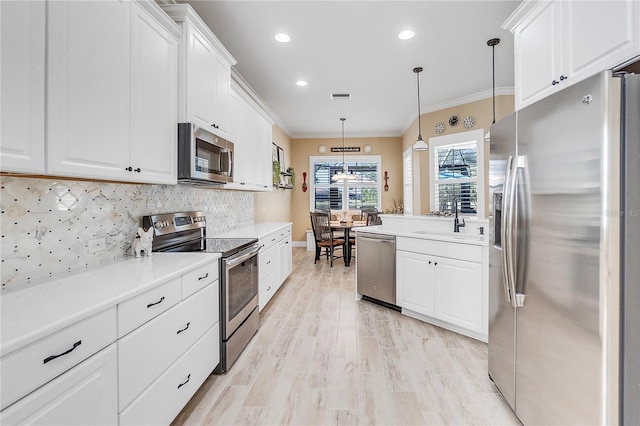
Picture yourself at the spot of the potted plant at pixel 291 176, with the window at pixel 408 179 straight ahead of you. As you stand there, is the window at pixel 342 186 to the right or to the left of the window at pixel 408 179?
left

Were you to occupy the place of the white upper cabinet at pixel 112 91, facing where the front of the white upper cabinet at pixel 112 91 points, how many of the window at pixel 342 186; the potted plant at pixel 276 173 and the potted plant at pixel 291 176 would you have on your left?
3

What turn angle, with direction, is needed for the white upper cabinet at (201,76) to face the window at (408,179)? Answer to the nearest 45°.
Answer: approximately 90° to its left

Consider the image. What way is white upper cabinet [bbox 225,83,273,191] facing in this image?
to the viewer's right

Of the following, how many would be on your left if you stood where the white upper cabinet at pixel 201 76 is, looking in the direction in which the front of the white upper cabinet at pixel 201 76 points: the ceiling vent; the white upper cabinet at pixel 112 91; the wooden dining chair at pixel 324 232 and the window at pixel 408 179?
3

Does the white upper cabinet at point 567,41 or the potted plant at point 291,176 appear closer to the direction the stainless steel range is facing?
the white upper cabinet

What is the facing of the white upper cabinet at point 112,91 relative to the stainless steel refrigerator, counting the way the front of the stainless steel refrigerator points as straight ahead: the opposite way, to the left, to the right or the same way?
the opposite way

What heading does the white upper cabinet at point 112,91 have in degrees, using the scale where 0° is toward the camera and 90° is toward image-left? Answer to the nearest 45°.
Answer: approximately 315°

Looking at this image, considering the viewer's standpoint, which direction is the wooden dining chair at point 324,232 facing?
facing away from the viewer and to the right of the viewer

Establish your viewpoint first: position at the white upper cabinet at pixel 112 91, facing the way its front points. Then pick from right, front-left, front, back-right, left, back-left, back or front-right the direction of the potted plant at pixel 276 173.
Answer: left

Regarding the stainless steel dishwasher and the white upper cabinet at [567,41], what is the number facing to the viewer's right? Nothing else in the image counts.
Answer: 0

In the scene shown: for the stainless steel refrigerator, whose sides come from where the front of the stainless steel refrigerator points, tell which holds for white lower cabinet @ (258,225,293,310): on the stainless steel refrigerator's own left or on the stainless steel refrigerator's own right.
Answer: on the stainless steel refrigerator's own right

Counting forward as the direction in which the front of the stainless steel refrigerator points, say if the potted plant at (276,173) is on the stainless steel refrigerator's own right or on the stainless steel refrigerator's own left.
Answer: on the stainless steel refrigerator's own right

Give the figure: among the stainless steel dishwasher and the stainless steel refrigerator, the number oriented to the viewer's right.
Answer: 0

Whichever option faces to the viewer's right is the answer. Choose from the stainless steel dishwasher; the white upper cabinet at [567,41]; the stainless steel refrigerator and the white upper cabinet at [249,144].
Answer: the white upper cabinet at [249,144]
